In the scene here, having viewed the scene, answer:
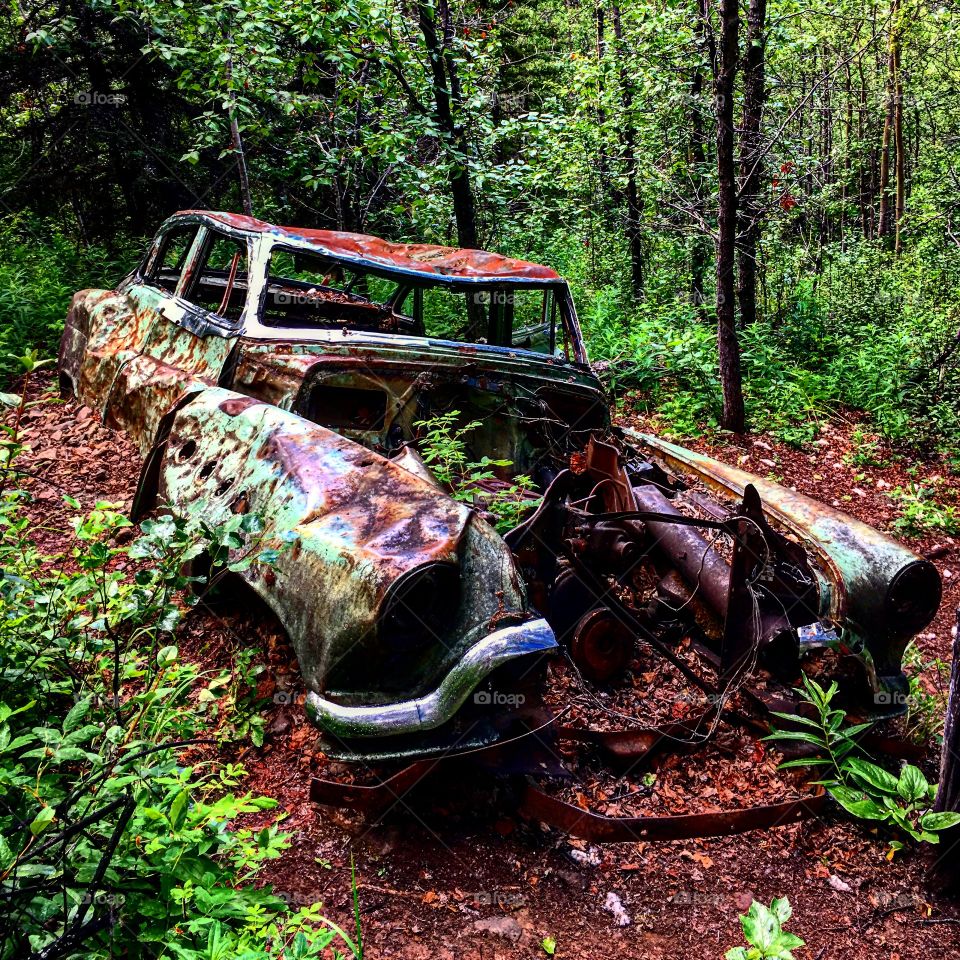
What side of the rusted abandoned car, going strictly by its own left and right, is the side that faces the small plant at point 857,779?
front

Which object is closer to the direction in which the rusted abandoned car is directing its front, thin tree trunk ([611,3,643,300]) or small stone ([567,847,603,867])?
the small stone

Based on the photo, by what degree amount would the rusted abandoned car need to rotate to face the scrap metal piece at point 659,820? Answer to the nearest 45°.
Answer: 0° — it already faces it

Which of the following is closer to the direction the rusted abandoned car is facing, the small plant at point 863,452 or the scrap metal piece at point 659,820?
the scrap metal piece

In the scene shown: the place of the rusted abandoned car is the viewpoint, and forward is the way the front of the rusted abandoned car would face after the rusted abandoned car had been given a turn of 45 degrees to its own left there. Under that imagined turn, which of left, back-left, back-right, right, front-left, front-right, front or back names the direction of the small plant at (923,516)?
front-left

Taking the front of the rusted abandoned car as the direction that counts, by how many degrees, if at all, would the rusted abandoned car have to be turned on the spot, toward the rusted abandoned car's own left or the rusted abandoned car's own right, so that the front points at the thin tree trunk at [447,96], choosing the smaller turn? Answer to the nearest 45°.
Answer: approximately 135° to the rusted abandoned car's own left

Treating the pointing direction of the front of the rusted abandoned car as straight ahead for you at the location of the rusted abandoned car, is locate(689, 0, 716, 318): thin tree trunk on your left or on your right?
on your left

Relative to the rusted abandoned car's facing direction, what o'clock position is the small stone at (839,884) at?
The small stone is roughly at 12 o'clock from the rusted abandoned car.

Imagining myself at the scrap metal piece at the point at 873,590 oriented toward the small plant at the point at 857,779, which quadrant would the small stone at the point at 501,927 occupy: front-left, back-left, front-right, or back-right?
front-right

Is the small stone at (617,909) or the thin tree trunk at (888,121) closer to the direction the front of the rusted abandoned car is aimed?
the small stone

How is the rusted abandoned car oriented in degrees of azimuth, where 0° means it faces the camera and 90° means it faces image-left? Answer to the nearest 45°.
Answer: approximately 315°

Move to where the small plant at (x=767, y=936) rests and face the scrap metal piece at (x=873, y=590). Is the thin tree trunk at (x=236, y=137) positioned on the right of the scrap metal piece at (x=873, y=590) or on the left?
left

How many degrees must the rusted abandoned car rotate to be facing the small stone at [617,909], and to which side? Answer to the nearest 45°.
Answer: approximately 45° to its right

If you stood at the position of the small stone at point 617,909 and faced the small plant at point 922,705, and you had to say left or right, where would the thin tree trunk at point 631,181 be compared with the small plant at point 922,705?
left

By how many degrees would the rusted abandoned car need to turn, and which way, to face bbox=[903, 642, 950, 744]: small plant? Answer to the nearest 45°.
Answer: approximately 45° to its left

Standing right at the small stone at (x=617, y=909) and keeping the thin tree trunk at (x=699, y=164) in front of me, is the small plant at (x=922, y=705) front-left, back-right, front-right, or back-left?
front-right

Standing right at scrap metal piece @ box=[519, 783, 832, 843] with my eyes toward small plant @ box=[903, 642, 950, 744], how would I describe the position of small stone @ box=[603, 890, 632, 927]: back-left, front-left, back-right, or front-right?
back-right
